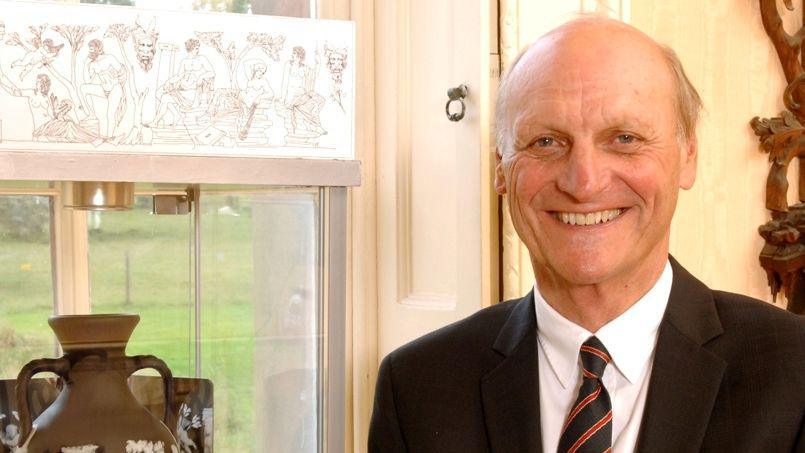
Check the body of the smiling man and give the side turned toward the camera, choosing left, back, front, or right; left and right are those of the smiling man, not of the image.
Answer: front

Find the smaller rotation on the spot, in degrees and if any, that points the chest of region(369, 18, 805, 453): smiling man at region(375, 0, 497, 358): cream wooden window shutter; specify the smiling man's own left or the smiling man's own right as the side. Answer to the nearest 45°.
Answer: approximately 135° to the smiling man's own right

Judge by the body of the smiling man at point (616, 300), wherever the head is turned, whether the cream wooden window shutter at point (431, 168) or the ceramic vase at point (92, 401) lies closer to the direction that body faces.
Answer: the ceramic vase

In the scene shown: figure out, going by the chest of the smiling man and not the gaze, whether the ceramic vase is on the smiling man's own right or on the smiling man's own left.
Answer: on the smiling man's own right
